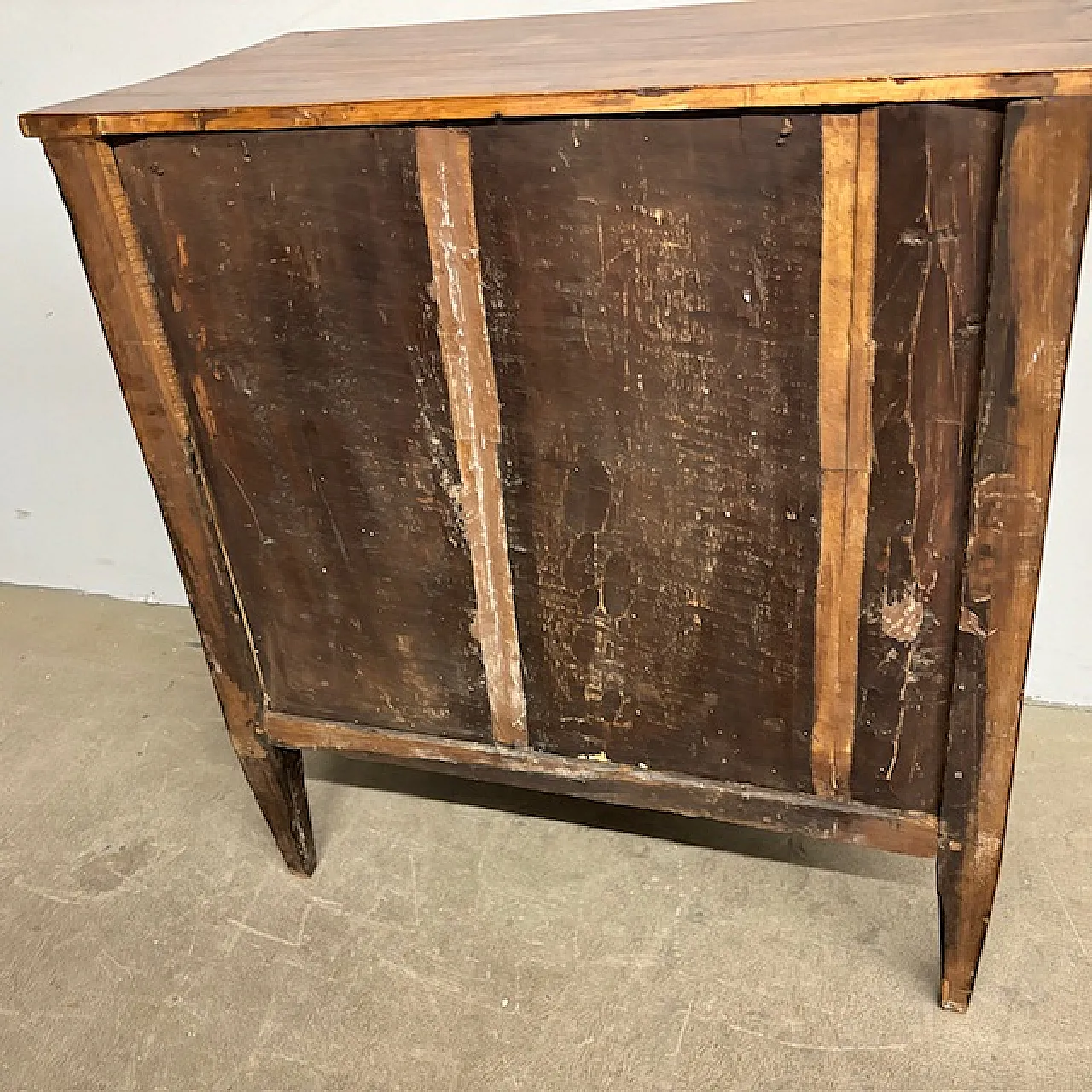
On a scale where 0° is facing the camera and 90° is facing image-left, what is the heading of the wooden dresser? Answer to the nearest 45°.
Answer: approximately 225°
